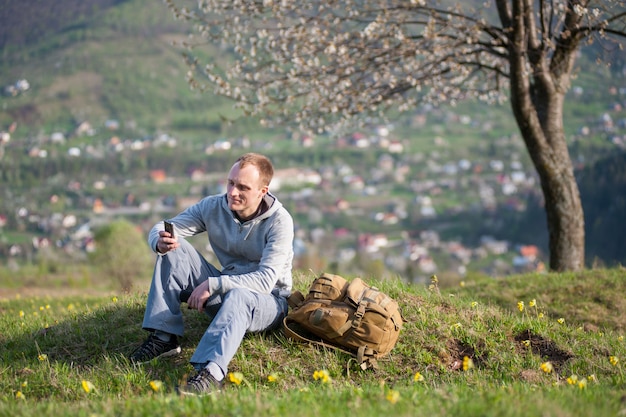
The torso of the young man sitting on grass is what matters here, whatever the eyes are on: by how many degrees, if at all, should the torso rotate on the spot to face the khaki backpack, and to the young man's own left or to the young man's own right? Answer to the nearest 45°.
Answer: approximately 135° to the young man's own left

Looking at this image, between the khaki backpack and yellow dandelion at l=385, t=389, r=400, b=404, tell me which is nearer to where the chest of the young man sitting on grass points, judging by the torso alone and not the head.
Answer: the yellow dandelion

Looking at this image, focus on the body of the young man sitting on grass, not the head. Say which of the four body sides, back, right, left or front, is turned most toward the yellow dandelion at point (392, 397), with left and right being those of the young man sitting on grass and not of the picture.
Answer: left

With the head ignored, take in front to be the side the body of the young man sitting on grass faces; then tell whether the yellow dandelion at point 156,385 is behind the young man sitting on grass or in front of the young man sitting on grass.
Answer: in front

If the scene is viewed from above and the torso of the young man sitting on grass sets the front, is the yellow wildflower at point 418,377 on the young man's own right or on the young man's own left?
on the young man's own left

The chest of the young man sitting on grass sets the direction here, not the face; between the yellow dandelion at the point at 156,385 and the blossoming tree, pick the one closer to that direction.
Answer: the yellow dandelion

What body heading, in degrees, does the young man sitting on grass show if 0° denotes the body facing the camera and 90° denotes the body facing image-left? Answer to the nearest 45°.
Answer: approximately 45°
